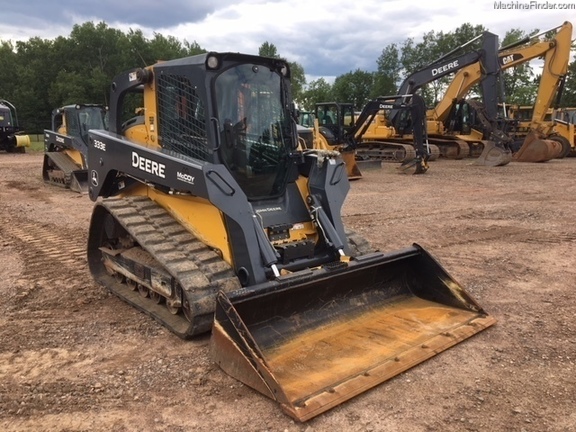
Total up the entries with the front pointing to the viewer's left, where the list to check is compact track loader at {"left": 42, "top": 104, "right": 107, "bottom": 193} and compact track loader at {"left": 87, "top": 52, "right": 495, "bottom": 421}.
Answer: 0

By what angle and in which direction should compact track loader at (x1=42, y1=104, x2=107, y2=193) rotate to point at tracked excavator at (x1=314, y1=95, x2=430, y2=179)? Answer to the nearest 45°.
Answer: approximately 45° to its left

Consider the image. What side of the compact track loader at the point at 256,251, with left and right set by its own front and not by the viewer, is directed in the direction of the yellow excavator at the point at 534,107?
left

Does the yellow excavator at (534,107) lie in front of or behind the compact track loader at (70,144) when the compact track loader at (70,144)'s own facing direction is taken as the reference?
in front

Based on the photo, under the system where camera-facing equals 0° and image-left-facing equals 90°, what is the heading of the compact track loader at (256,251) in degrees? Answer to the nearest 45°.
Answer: approximately 315°

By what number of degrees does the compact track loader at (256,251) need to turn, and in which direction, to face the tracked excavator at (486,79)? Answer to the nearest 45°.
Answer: approximately 90° to its left

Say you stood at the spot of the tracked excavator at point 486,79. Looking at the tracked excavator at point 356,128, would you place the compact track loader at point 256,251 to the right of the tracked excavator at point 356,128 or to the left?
left
